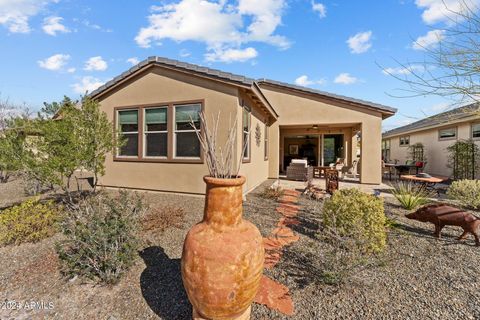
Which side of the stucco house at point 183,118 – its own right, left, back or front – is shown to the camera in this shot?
back

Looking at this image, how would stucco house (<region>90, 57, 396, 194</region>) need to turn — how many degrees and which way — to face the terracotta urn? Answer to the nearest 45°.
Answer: approximately 180°
